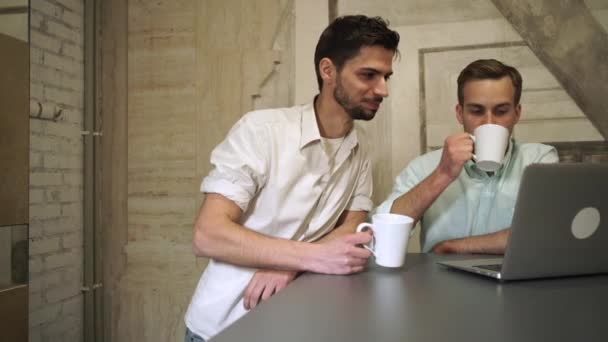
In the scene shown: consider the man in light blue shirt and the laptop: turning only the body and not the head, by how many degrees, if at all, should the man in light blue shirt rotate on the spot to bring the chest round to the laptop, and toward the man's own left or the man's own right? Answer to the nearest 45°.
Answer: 0° — they already face it

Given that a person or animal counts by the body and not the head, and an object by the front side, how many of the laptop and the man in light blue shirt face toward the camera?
1

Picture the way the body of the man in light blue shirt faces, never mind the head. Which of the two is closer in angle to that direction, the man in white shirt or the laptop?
the laptop

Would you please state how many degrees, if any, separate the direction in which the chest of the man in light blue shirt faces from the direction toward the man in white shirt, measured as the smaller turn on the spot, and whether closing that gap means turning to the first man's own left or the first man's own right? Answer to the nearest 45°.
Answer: approximately 45° to the first man's own right

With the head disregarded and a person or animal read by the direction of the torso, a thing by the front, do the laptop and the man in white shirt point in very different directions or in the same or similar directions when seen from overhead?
very different directions

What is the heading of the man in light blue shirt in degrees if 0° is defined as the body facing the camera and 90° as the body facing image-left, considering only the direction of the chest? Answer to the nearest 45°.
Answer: approximately 0°

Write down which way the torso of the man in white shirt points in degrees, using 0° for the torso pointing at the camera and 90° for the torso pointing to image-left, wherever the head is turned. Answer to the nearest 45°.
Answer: approximately 315°

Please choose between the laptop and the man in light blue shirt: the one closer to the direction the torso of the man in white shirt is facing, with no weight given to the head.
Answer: the laptop

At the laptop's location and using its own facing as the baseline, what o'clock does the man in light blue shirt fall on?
The man in light blue shirt is roughly at 1 o'clock from the laptop.
